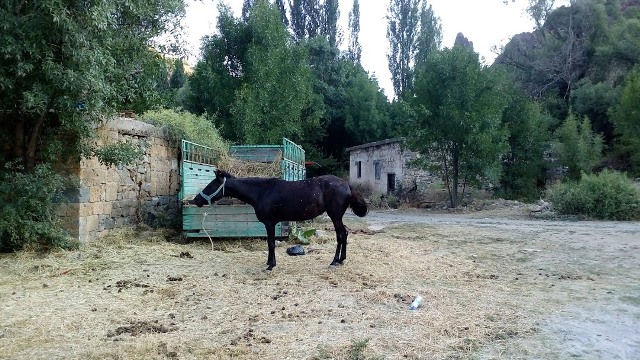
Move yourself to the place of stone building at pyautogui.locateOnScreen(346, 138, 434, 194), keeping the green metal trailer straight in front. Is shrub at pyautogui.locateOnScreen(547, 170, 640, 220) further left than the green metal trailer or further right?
left

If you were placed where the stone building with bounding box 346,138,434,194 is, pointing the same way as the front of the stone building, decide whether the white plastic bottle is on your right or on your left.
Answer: on your left

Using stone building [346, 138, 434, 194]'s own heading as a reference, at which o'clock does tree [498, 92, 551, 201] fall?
The tree is roughly at 8 o'clock from the stone building.

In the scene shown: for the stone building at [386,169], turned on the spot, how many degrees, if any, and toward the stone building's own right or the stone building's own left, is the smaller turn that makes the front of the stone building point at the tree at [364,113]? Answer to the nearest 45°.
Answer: approximately 135° to the stone building's own right

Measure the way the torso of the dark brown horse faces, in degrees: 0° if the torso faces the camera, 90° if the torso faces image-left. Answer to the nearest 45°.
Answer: approximately 90°

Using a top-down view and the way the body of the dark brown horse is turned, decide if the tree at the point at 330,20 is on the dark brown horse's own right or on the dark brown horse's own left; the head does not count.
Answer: on the dark brown horse's own right

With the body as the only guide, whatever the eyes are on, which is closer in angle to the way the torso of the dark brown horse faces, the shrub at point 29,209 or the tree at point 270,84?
the shrub

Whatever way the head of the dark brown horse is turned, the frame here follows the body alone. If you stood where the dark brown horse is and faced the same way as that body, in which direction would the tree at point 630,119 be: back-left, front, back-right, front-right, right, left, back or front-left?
back-right

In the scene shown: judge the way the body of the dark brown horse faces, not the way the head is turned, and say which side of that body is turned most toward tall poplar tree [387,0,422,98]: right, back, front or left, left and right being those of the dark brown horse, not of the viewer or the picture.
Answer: right

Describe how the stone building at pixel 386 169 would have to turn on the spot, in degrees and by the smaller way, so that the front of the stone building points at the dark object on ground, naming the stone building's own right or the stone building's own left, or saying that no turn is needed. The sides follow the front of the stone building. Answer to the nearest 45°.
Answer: approximately 45° to the stone building's own left

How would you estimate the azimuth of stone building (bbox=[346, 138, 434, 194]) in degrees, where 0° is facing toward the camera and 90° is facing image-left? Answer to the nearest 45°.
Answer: approximately 45°

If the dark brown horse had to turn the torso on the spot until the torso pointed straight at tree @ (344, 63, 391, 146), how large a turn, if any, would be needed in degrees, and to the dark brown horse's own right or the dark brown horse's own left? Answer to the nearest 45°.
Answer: approximately 90° to the dark brown horse's own right

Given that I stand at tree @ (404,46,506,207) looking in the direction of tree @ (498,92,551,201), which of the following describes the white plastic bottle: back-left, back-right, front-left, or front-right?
back-right

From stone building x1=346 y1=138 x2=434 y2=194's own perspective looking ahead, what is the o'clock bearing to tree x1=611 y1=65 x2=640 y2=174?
The tree is roughly at 8 o'clock from the stone building.
